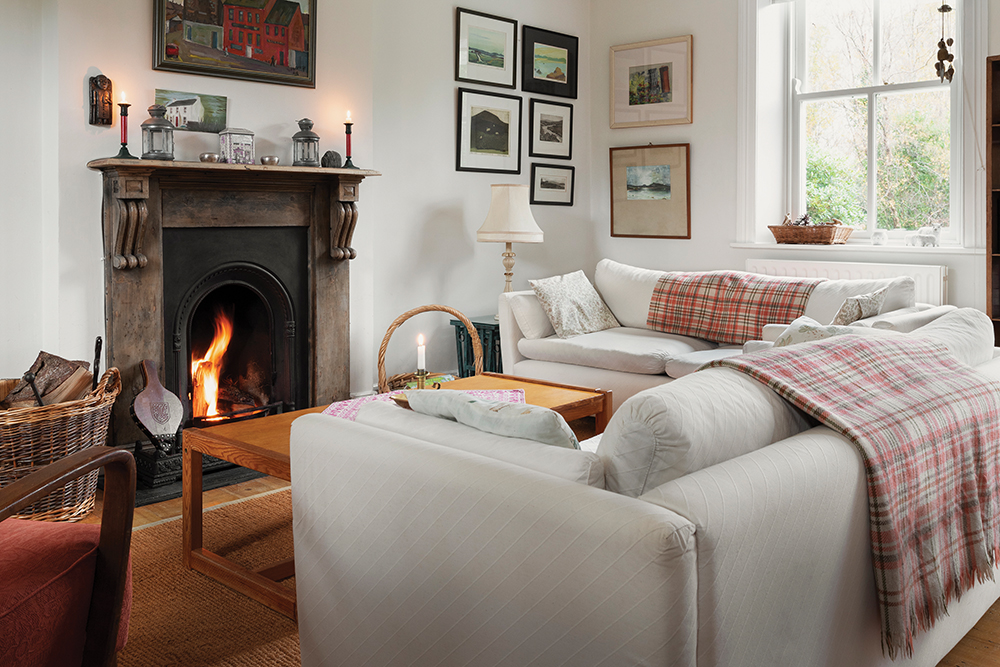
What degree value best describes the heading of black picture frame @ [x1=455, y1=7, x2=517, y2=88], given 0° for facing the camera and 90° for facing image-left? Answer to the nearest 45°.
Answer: approximately 315°

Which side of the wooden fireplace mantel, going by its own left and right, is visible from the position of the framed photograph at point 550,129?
left

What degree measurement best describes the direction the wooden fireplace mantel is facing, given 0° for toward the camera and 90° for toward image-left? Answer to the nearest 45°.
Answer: approximately 315°

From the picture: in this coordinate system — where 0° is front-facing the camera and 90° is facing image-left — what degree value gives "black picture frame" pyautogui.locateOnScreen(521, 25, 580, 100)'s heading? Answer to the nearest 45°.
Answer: approximately 315°

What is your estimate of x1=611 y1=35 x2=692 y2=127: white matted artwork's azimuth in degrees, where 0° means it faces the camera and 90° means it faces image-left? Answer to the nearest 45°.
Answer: approximately 45°
